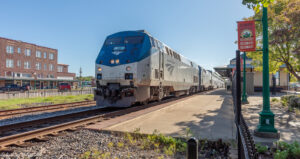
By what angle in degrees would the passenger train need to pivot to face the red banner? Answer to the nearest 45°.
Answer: approximately 90° to its left

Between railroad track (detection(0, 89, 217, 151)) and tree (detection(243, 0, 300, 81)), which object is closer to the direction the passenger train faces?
the railroad track

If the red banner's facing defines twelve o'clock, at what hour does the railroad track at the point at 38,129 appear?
The railroad track is roughly at 2 o'clock from the red banner.

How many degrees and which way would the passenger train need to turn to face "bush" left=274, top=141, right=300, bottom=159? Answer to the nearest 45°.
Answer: approximately 90° to its left

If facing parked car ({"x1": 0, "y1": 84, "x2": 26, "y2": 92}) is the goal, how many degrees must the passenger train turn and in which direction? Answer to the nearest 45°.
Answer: approximately 90° to its right

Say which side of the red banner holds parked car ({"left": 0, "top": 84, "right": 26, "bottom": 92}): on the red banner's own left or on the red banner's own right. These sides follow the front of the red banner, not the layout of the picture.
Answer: on the red banner's own right

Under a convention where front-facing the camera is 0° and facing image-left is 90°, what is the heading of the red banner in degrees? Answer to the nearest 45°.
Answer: approximately 0°
